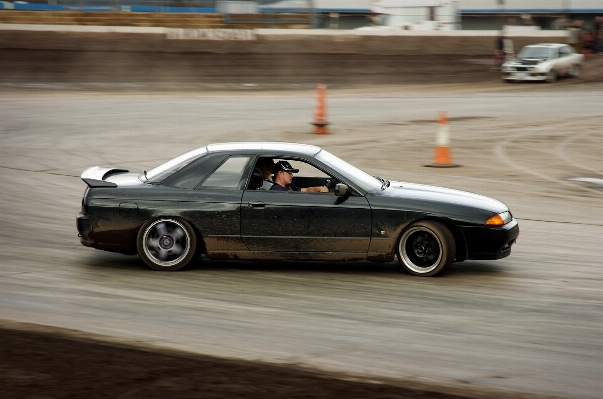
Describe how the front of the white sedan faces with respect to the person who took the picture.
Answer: facing the viewer and to the left of the viewer

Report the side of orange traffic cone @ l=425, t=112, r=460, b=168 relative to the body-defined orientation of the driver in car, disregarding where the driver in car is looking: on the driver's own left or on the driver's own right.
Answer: on the driver's own left

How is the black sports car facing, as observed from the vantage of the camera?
facing to the right of the viewer

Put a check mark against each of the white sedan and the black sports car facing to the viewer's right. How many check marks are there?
1

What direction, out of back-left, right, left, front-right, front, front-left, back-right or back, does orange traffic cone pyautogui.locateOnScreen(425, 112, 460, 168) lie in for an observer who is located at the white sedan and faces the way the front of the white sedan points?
front-left

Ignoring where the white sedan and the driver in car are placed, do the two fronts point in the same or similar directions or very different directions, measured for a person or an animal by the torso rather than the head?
very different directions

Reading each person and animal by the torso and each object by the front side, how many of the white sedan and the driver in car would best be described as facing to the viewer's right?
1

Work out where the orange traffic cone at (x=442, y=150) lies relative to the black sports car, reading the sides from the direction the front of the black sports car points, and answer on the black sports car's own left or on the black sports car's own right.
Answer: on the black sports car's own left

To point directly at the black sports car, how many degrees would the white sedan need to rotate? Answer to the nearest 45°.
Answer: approximately 45° to its left

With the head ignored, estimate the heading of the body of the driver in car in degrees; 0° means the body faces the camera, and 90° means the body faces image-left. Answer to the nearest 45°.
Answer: approximately 270°

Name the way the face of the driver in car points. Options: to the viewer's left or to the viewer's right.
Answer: to the viewer's right
